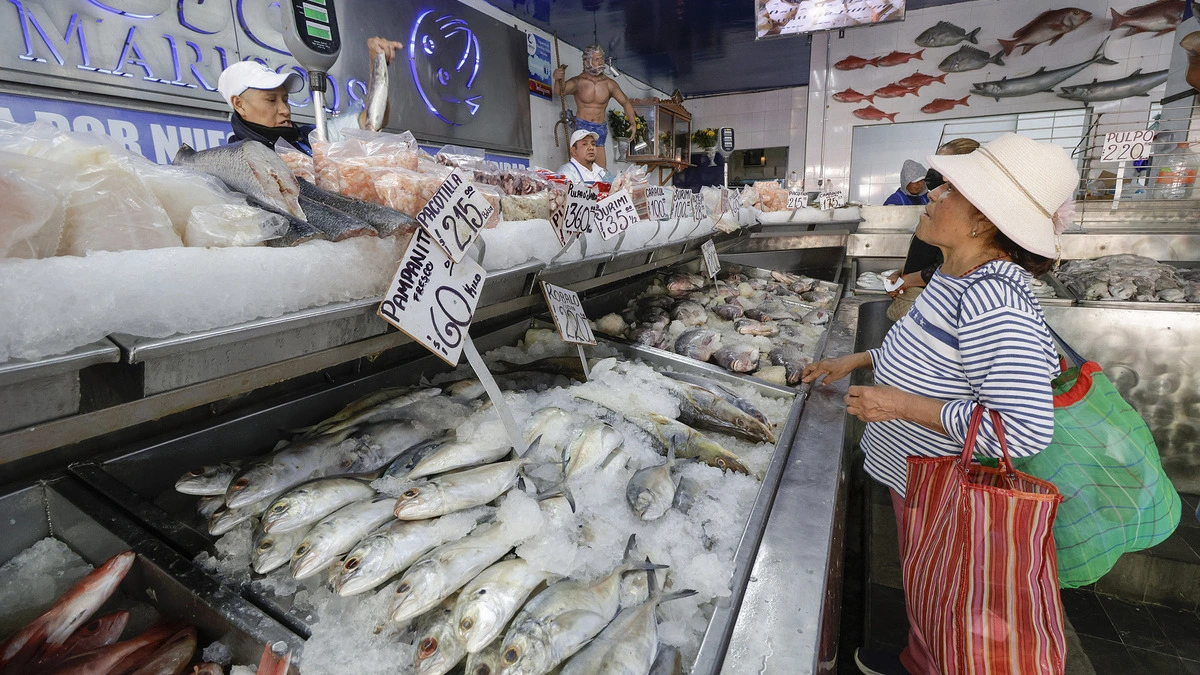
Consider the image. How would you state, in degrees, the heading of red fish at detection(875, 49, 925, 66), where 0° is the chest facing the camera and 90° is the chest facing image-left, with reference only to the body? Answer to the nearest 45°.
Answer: approximately 90°

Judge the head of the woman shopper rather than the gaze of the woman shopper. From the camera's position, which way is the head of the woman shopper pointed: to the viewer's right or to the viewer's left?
to the viewer's left

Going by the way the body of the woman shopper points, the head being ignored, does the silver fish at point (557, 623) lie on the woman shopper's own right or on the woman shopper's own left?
on the woman shopper's own left

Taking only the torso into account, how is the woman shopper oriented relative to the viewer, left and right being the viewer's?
facing to the left of the viewer

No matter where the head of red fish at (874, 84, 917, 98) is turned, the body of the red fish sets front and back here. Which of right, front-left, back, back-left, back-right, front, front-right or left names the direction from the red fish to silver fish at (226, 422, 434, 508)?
left

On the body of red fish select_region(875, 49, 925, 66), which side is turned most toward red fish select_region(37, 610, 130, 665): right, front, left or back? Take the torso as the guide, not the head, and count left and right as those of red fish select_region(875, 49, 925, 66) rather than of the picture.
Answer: left

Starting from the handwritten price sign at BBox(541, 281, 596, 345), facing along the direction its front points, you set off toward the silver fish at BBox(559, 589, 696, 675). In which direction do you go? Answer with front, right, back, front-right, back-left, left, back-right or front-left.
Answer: front-right

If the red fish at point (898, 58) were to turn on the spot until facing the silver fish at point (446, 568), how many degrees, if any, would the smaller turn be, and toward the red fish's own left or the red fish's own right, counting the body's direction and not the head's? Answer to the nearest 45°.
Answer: approximately 90° to the red fish's own left

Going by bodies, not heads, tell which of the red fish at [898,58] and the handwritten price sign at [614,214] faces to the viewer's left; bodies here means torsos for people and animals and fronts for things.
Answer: the red fish

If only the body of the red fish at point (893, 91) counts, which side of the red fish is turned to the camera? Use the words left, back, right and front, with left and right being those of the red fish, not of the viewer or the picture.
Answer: left

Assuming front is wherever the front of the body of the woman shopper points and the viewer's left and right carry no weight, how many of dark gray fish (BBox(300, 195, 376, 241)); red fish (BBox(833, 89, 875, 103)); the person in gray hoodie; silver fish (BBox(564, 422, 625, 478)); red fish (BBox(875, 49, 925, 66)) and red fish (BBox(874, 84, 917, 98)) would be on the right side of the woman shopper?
4

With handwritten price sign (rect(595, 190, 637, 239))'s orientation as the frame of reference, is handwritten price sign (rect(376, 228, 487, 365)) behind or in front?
in front

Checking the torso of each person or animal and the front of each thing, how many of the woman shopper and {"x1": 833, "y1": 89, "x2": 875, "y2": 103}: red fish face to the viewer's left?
2

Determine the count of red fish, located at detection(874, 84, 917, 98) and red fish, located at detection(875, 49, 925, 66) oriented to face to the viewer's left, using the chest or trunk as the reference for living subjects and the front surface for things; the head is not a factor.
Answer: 2

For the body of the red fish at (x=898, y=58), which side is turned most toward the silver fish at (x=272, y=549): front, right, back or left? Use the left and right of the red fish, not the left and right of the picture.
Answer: left
